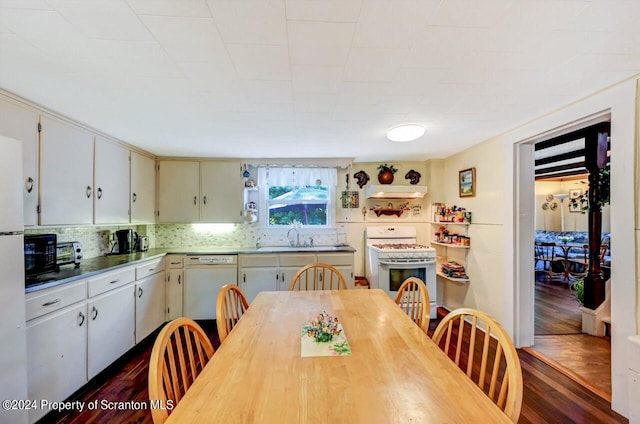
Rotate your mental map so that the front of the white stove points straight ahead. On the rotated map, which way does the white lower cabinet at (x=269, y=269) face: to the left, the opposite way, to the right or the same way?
the same way

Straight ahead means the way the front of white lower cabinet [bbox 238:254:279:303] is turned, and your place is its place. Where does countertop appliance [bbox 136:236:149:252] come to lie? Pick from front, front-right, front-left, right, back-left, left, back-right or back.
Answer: right

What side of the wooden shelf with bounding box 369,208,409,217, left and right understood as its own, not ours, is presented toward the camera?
front

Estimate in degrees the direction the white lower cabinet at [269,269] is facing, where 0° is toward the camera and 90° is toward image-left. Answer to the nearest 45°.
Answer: approximately 0°

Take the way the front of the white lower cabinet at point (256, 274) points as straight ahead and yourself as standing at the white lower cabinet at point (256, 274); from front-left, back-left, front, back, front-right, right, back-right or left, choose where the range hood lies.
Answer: left

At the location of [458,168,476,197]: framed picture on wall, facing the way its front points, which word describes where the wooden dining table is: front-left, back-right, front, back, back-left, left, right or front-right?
front-left

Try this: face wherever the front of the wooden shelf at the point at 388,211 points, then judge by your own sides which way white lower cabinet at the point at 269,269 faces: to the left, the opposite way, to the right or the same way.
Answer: the same way

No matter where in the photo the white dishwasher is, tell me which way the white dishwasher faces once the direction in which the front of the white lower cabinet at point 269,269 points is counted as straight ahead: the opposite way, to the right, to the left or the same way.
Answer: the same way

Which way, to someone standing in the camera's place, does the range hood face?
facing the viewer

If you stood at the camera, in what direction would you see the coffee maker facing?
facing the viewer and to the right of the viewer

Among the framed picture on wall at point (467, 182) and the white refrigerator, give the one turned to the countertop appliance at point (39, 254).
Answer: the framed picture on wall

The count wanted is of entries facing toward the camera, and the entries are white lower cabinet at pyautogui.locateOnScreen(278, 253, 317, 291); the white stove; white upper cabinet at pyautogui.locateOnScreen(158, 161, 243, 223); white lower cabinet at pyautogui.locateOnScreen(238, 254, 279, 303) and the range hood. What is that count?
5

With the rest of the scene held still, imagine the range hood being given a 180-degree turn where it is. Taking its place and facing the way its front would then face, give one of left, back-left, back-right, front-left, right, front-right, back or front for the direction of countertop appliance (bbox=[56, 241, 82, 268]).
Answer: back-left

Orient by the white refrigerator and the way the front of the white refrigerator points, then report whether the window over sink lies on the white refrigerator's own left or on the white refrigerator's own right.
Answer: on the white refrigerator's own left

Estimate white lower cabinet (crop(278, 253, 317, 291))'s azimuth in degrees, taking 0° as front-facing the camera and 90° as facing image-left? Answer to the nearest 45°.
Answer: approximately 0°

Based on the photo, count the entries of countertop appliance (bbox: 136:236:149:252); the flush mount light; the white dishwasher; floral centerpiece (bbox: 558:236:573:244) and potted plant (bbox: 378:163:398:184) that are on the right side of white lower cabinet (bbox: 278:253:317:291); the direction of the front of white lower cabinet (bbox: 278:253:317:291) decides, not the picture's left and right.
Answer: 2
